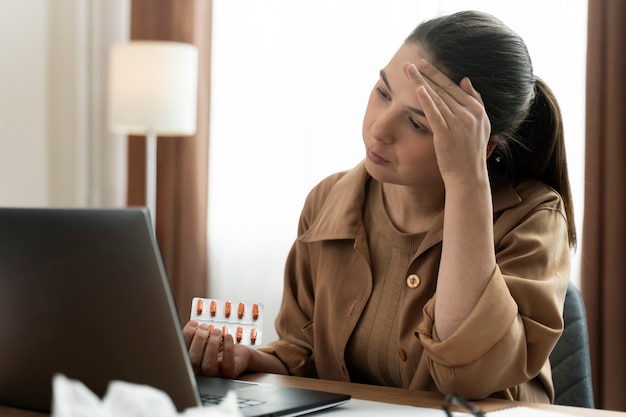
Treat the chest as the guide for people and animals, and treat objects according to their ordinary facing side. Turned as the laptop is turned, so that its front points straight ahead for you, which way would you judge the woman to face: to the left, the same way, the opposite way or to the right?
the opposite way

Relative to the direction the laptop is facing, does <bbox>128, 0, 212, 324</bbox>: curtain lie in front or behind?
in front

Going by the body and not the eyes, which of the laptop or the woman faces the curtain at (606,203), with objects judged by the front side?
the laptop

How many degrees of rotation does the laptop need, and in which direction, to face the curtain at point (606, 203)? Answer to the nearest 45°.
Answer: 0° — it already faces it

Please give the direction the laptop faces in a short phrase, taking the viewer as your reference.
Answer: facing away from the viewer and to the right of the viewer

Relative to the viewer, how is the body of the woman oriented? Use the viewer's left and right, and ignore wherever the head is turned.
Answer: facing the viewer and to the left of the viewer

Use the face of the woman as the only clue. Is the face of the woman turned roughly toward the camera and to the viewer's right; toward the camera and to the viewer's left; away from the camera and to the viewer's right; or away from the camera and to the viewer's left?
toward the camera and to the viewer's left

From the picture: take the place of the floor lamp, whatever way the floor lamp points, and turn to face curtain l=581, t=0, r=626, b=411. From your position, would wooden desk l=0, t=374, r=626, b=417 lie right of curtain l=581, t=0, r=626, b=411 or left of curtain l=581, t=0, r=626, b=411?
right

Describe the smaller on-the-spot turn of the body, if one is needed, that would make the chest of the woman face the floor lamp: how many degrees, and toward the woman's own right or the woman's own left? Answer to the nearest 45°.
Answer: approximately 90° to the woman's own right

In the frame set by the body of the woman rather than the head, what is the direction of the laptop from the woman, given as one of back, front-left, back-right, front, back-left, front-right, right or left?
front
